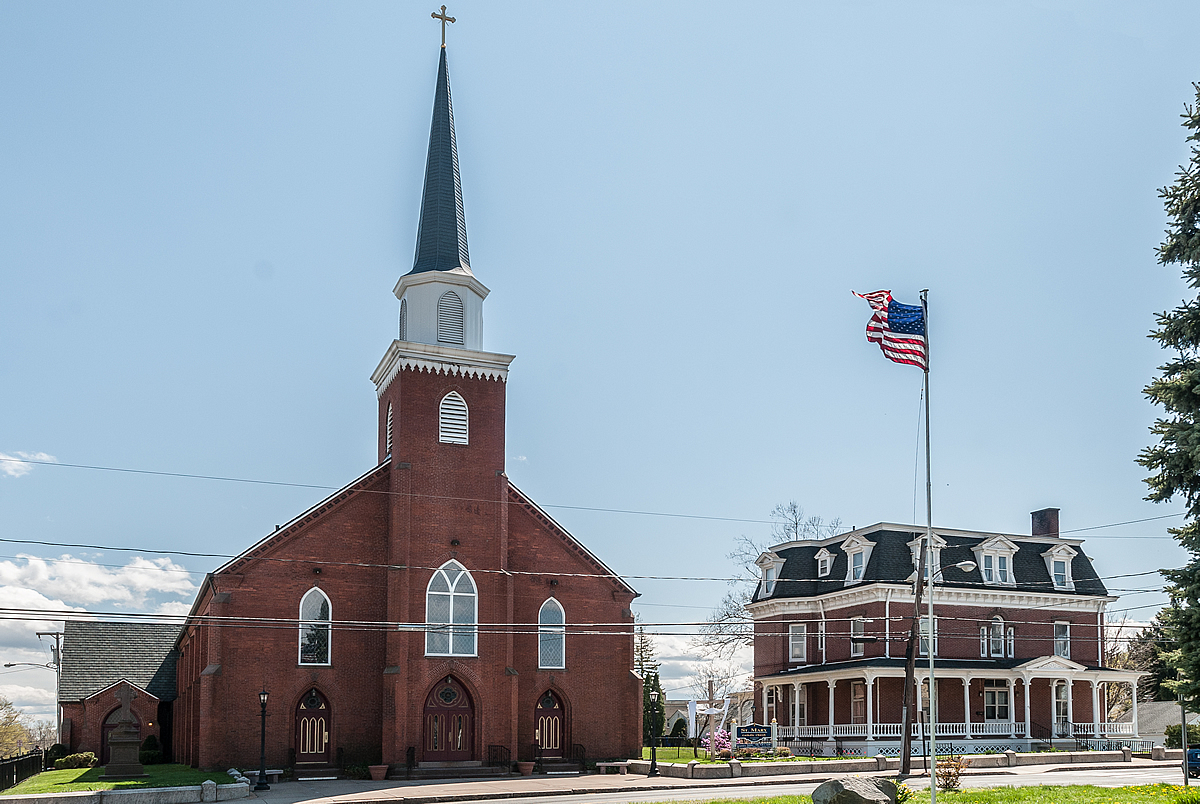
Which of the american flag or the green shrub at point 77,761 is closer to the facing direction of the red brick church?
the american flag

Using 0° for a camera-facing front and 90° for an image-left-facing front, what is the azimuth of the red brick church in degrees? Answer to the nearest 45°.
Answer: approximately 0°

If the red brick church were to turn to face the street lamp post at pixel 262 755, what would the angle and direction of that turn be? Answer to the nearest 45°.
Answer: approximately 45° to its right

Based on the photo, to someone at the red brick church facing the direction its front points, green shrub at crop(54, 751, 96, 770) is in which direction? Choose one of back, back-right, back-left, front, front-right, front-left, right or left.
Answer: back-right

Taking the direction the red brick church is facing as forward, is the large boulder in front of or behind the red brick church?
in front

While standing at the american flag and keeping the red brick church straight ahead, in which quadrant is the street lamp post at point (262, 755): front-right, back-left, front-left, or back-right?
front-left

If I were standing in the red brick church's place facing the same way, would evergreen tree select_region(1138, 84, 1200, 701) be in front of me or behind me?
in front

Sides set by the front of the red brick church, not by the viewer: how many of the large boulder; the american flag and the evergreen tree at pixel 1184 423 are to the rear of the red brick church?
0

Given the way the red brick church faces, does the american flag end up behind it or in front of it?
in front
